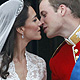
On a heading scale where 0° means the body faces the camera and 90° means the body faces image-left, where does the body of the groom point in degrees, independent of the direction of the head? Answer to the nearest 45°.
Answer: approximately 45°

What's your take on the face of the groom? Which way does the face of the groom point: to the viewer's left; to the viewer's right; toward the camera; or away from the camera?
to the viewer's left
